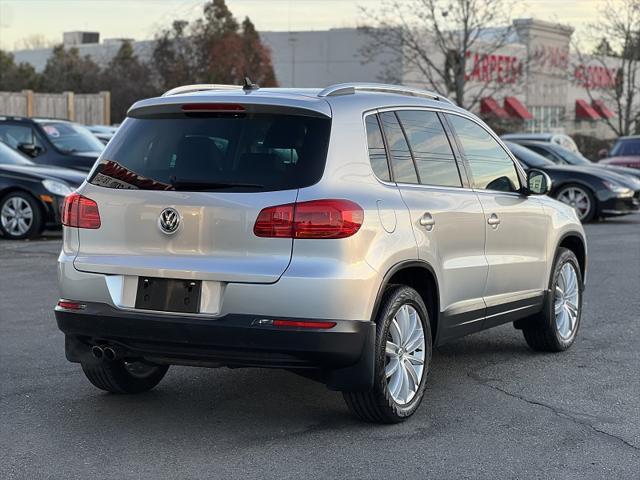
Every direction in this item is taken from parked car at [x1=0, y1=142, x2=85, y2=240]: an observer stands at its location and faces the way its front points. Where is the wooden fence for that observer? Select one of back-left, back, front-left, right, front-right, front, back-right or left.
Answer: back-left

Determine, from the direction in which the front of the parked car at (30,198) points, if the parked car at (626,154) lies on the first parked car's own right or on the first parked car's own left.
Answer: on the first parked car's own left

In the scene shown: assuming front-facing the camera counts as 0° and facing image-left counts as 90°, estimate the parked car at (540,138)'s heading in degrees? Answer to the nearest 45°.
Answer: approximately 315°

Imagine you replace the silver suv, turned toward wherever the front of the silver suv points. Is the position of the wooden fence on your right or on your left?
on your left

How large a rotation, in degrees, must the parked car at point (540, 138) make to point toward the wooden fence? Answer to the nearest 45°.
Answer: approximately 180°

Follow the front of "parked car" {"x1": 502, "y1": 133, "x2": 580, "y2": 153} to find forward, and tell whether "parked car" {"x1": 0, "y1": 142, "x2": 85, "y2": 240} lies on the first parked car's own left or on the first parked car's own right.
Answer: on the first parked car's own right

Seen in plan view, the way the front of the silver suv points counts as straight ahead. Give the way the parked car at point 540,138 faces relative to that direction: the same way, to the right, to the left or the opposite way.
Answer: to the right

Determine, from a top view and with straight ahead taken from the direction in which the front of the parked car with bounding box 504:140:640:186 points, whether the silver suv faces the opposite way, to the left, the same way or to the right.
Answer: to the left
